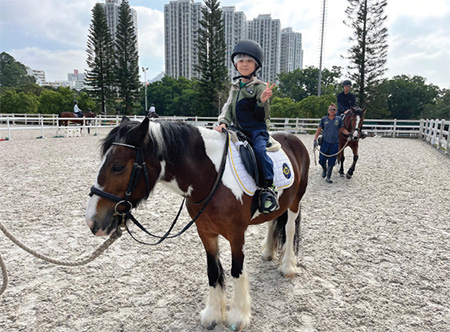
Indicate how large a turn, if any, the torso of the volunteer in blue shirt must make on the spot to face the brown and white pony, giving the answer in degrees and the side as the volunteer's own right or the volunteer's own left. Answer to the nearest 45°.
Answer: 0° — they already face it

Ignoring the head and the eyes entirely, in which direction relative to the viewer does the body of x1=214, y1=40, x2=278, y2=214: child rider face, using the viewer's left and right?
facing the viewer and to the left of the viewer

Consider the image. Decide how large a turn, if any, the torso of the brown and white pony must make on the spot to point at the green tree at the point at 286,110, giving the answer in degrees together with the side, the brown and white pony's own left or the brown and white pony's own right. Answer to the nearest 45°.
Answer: approximately 135° to the brown and white pony's own right

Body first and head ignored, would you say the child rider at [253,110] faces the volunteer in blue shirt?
no

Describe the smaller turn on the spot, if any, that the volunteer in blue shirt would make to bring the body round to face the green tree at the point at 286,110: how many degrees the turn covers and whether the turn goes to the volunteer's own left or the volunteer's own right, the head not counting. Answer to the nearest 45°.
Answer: approximately 180°

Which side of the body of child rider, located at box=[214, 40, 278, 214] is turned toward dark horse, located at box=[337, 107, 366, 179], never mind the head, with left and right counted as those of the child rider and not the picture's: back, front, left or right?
back

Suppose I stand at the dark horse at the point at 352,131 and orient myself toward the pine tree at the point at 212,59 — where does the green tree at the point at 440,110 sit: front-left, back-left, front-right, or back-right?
front-right

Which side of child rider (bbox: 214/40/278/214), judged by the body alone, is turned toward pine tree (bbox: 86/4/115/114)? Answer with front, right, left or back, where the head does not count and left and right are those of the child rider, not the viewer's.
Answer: right

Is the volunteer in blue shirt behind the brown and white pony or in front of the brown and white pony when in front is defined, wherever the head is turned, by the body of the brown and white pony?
behind

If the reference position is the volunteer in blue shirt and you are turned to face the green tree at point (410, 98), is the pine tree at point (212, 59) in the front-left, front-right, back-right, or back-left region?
front-left

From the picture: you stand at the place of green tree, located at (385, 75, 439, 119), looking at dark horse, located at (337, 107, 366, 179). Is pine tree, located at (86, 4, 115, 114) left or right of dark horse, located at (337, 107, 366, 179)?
right

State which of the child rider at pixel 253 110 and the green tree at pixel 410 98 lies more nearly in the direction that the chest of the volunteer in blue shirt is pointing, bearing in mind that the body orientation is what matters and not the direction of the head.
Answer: the child rider

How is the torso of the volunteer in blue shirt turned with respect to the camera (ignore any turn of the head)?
toward the camera

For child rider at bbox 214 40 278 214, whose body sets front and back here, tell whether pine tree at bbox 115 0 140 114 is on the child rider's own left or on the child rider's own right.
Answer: on the child rider's own right

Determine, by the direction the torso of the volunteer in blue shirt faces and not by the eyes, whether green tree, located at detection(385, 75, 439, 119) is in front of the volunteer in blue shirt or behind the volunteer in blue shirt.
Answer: behind

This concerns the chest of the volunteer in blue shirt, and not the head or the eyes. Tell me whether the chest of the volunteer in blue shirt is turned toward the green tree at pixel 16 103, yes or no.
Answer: no

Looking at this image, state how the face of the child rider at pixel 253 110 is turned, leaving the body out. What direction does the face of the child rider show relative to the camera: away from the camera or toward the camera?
toward the camera

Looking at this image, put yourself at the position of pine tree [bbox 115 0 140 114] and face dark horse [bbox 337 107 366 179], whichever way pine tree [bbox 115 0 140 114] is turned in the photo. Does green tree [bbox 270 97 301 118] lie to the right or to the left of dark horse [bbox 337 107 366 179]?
left
